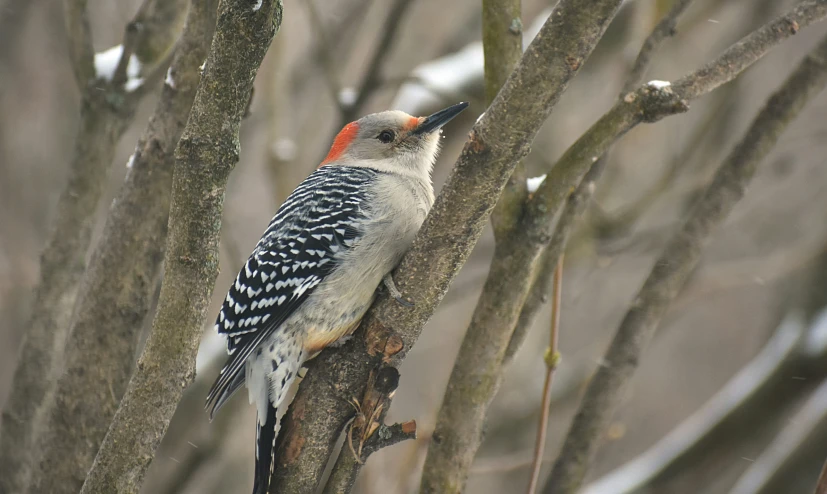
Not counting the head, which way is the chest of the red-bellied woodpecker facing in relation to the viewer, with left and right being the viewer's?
facing to the right of the viewer

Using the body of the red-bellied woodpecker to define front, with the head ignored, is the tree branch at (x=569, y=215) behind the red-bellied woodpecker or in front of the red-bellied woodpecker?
in front

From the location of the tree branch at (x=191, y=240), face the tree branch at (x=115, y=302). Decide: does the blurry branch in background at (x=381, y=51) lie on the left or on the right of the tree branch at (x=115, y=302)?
right

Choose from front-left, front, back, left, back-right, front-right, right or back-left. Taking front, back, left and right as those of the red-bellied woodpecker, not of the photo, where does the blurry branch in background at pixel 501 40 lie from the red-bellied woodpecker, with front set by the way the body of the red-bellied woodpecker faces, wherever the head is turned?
front-left

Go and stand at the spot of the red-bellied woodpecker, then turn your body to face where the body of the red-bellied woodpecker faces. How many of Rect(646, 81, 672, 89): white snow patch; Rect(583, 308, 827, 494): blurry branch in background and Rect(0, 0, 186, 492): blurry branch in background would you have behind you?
1

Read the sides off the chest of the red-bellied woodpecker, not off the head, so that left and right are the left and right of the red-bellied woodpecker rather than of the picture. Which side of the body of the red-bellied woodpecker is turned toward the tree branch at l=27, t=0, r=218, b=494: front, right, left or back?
back

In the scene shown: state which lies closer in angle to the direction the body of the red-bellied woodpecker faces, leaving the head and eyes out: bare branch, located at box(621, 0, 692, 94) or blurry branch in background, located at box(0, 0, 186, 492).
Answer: the bare branch

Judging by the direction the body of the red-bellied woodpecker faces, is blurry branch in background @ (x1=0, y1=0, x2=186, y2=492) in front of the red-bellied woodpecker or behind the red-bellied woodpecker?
behind
